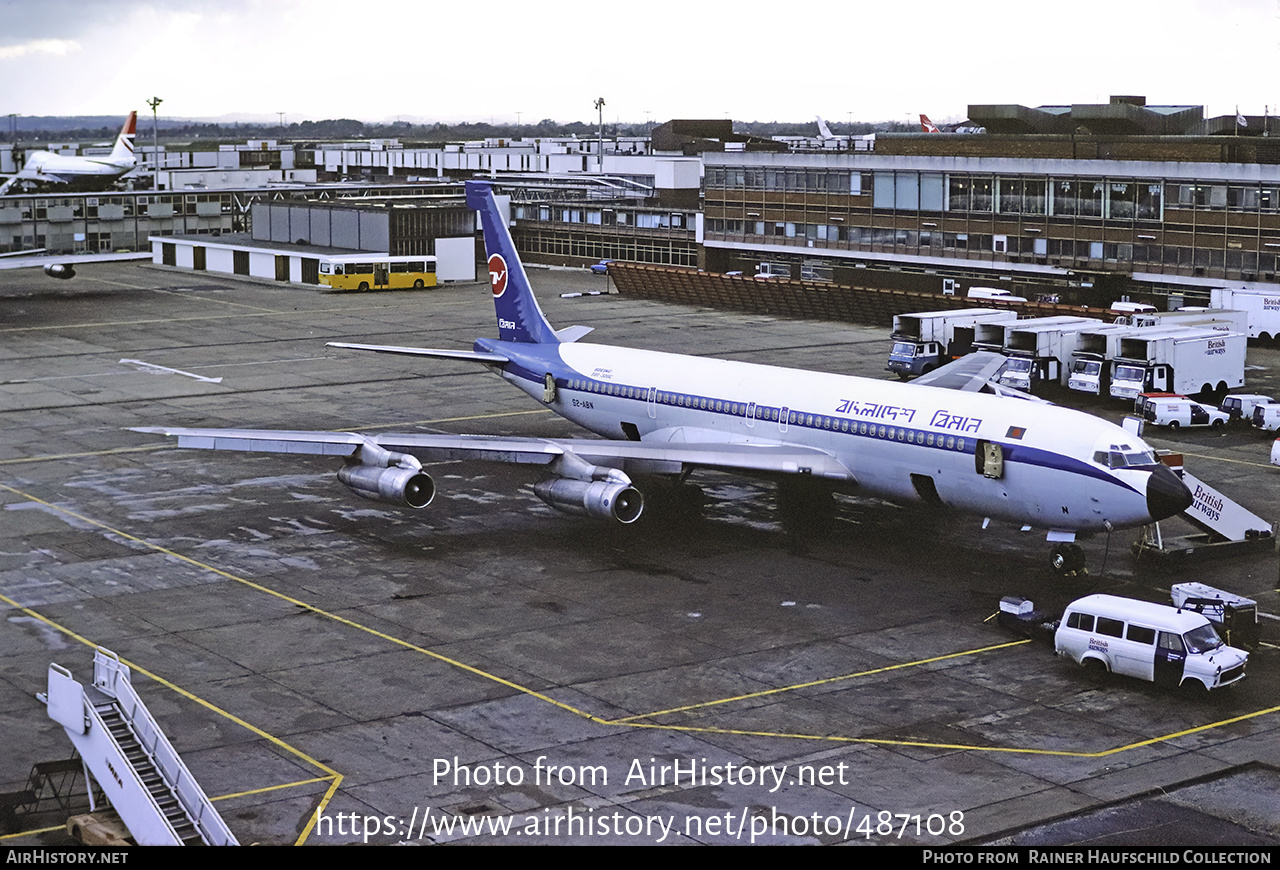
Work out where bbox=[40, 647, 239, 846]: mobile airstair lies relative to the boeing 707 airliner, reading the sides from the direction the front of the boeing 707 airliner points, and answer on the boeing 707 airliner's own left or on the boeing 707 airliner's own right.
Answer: on the boeing 707 airliner's own right

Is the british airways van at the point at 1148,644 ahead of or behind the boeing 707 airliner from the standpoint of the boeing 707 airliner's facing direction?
ahead

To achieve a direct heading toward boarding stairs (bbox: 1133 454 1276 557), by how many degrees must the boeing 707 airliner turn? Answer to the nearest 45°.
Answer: approximately 45° to its left

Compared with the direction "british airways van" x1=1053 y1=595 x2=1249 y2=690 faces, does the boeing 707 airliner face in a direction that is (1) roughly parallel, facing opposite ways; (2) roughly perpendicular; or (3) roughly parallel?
roughly parallel

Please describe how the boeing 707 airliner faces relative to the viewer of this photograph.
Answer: facing the viewer and to the right of the viewer

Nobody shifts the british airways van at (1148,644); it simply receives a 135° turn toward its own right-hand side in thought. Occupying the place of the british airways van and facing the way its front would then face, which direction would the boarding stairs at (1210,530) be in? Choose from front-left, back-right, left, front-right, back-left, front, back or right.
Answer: right

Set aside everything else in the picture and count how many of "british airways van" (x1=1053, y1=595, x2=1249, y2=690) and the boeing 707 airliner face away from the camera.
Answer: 0
